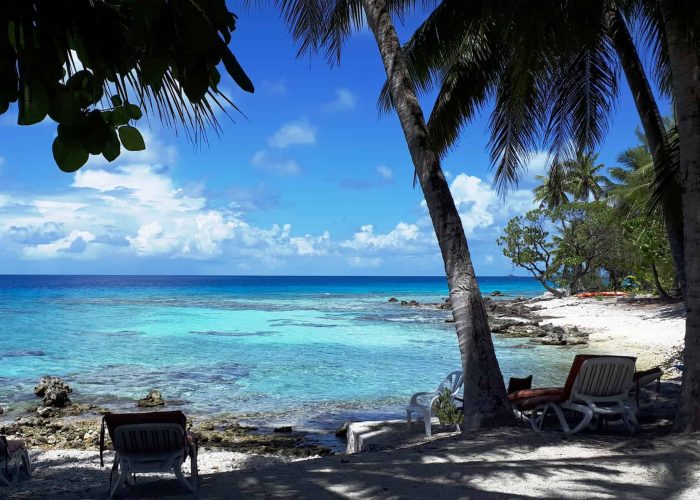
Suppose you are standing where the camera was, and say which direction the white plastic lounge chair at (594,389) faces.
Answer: facing away from the viewer and to the left of the viewer

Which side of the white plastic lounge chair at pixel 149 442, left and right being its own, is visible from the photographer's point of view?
back

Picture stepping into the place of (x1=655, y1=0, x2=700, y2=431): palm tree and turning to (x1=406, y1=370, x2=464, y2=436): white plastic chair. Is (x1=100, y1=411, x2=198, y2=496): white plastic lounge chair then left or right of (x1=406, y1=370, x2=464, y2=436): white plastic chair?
left

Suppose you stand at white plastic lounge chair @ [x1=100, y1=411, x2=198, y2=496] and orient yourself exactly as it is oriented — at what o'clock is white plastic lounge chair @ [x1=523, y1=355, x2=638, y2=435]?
white plastic lounge chair @ [x1=523, y1=355, x2=638, y2=435] is roughly at 3 o'clock from white plastic lounge chair @ [x1=100, y1=411, x2=198, y2=496].

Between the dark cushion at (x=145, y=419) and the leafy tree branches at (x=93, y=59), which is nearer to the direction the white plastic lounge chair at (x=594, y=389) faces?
the dark cushion

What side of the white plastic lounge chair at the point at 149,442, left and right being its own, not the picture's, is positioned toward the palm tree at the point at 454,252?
right

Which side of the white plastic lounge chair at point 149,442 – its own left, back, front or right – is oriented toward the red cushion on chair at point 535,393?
right
